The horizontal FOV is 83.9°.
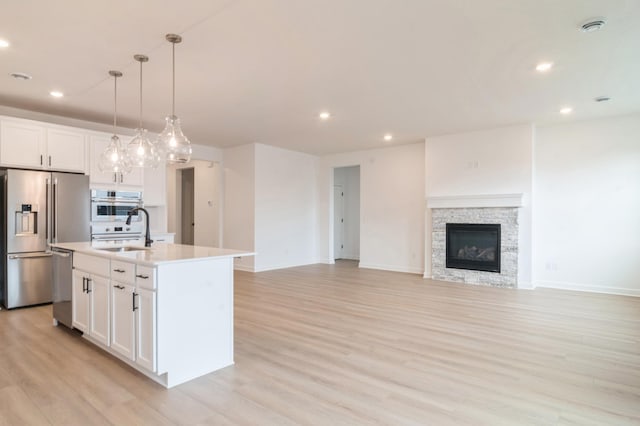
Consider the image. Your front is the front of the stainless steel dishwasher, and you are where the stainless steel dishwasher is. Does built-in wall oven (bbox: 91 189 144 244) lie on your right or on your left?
on your right

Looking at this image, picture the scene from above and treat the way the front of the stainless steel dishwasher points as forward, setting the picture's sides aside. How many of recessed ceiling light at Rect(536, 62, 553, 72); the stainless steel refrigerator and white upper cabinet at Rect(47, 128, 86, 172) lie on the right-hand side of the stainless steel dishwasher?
2

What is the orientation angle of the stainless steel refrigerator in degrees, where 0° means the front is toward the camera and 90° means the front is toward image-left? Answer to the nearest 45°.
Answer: approximately 0°

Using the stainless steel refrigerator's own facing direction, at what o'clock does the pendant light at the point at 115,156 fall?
The pendant light is roughly at 11 o'clock from the stainless steel refrigerator.

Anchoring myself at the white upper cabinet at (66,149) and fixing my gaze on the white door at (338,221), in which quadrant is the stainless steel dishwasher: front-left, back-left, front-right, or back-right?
back-right

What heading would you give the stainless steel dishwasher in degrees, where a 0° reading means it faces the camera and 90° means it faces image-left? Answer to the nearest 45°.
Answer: approximately 90°

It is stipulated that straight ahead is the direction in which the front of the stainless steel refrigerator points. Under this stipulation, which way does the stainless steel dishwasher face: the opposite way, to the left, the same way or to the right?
to the right

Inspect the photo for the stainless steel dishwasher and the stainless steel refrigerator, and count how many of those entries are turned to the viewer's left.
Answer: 1

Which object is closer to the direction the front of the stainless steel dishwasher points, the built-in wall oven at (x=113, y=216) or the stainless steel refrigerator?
the stainless steel refrigerator

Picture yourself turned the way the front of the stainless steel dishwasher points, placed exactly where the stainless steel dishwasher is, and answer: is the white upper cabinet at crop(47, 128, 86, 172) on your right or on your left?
on your right

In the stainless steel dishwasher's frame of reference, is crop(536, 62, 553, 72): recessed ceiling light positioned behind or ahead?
behind
